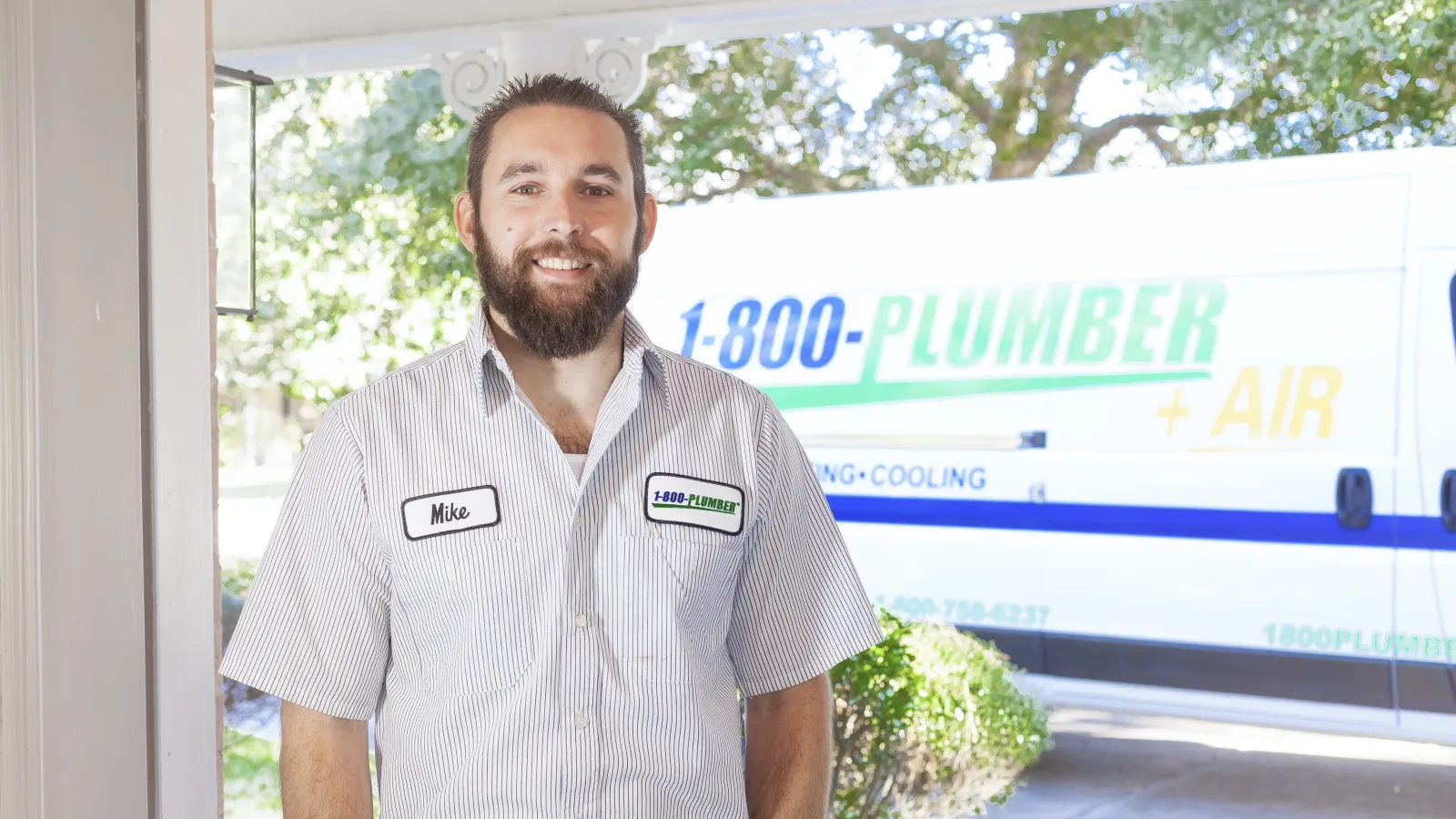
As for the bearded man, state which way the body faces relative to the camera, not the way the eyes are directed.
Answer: toward the camera

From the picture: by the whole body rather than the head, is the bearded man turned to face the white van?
no

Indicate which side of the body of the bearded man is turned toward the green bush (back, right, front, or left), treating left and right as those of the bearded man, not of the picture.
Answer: back

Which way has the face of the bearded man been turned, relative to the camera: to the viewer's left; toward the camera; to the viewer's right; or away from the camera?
toward the camera
